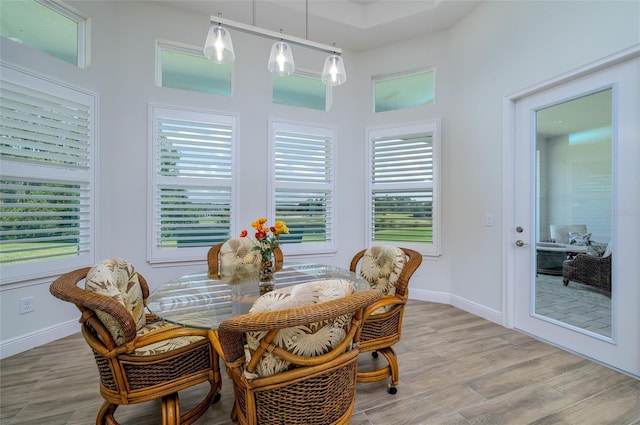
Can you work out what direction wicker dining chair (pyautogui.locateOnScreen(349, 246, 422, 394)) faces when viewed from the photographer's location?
facing the viewer and to the left of the viewer

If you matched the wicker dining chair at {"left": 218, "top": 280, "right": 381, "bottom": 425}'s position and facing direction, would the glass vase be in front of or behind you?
in front

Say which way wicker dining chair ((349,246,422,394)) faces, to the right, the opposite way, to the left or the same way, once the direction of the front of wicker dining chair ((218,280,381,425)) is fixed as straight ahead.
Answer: to the left

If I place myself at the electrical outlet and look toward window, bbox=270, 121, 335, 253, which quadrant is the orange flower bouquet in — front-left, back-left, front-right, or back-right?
front-right

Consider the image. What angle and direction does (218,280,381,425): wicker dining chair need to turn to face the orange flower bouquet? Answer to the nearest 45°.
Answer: approximately 45° to its right

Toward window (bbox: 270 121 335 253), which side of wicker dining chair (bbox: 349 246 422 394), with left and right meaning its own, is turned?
right

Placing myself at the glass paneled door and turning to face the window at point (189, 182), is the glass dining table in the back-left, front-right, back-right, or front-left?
front-left

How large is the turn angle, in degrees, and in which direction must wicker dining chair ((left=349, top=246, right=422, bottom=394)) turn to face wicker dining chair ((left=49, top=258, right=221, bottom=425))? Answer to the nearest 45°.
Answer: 0° — it already faces it

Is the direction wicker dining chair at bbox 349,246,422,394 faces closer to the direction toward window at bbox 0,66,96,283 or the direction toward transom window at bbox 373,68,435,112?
the window

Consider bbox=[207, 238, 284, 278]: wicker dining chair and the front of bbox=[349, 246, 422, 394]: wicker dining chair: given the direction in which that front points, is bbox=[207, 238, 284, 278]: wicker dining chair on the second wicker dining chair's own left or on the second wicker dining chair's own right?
on the second wicker dining chair's own right

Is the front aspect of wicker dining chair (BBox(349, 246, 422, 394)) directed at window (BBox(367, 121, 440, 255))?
no

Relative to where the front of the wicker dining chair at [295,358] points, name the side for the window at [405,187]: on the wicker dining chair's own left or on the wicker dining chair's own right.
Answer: on the wicker dining chair's own right

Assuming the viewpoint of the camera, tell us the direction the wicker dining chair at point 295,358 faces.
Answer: facing away from the viewer and to the left of the viewer

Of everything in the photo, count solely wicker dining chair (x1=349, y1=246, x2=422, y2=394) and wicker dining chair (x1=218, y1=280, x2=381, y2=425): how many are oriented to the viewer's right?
0

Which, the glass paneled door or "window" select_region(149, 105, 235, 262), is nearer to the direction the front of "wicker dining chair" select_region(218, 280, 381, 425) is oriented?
the window

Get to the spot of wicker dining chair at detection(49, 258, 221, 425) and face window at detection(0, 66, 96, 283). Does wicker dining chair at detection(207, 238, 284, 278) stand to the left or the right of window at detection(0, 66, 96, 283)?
right

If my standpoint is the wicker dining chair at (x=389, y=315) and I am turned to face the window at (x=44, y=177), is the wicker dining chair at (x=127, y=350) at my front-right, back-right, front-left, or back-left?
front-left

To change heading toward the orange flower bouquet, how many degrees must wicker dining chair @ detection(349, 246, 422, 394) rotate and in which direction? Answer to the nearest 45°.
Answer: approximately 45° to its right

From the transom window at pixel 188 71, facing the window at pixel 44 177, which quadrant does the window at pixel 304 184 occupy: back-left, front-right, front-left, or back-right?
back-left

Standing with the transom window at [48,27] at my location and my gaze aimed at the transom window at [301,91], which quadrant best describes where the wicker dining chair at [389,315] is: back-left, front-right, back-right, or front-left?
front-right
